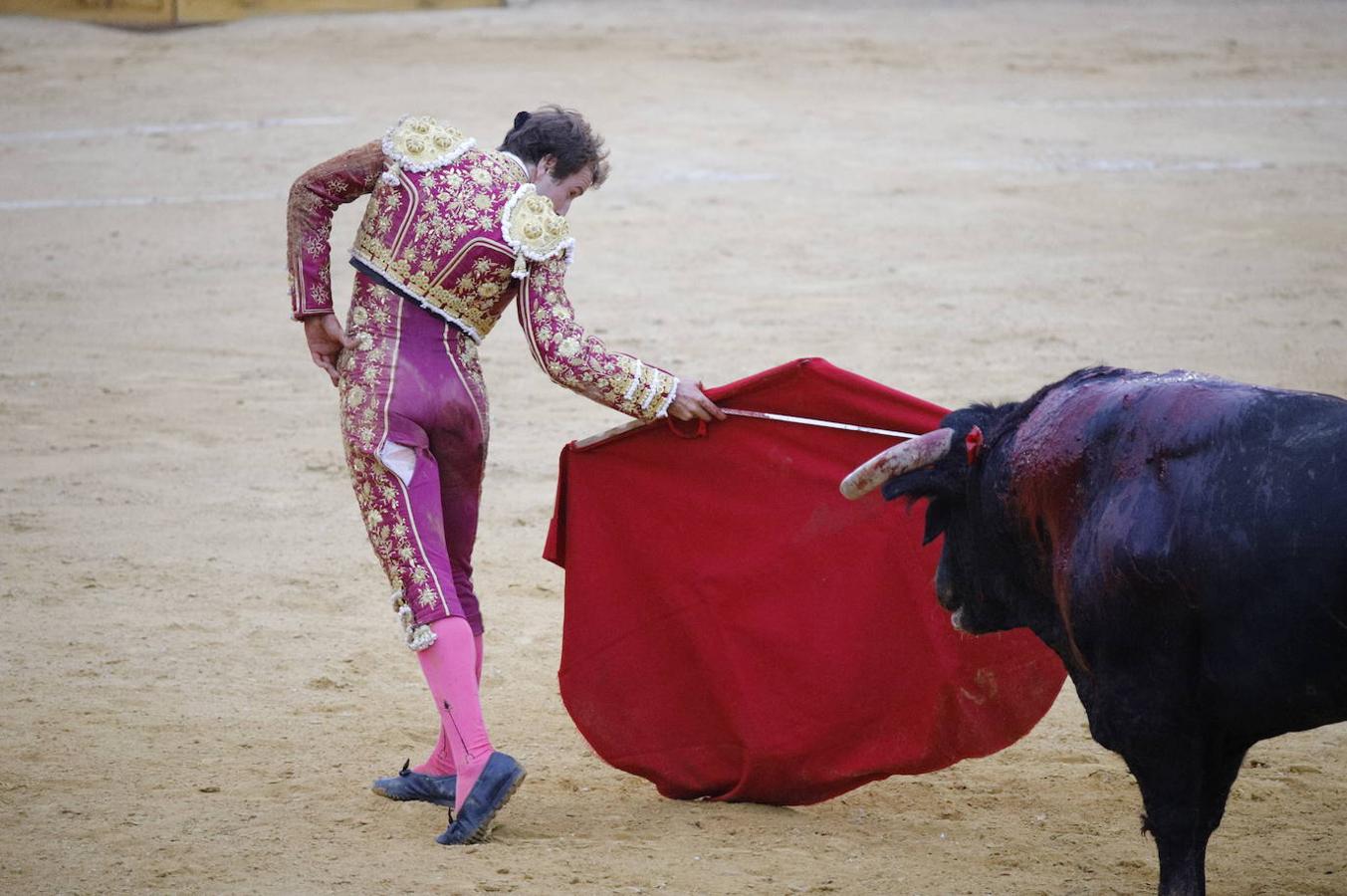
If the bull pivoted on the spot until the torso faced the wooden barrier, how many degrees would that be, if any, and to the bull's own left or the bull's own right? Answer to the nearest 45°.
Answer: approximately 45° to the bull's own right

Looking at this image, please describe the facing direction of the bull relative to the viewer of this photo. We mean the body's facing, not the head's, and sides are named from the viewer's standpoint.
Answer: facing to the left of the viewer
